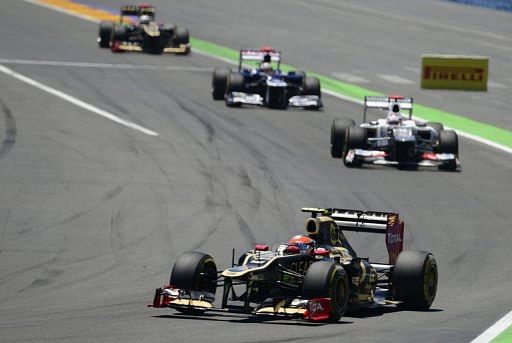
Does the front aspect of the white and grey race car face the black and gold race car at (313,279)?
yes

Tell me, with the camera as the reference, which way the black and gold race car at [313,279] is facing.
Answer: facing the viewer and to the left of the viewer

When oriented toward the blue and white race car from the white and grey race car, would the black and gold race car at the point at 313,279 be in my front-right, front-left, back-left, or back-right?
back-left

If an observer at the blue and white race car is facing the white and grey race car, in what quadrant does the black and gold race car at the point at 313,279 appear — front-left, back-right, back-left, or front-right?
front-right

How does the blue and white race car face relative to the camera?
toward the camera

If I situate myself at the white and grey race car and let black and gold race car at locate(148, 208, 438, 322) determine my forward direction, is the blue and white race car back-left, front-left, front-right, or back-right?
back-right

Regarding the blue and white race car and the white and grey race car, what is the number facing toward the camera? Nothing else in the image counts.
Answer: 2

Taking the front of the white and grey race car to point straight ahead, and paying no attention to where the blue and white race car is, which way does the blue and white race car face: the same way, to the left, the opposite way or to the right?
the same way

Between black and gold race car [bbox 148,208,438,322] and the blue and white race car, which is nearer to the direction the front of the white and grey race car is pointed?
the black and gold race car

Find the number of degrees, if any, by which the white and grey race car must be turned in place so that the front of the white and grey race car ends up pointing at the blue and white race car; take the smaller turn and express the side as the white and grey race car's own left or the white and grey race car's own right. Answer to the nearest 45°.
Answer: approximately 135° to the white and grey race car's own right

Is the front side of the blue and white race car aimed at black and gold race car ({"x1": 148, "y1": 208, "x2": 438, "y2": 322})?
yes

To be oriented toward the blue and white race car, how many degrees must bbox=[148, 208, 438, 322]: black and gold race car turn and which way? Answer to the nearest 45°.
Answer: approximately 135° to its right
